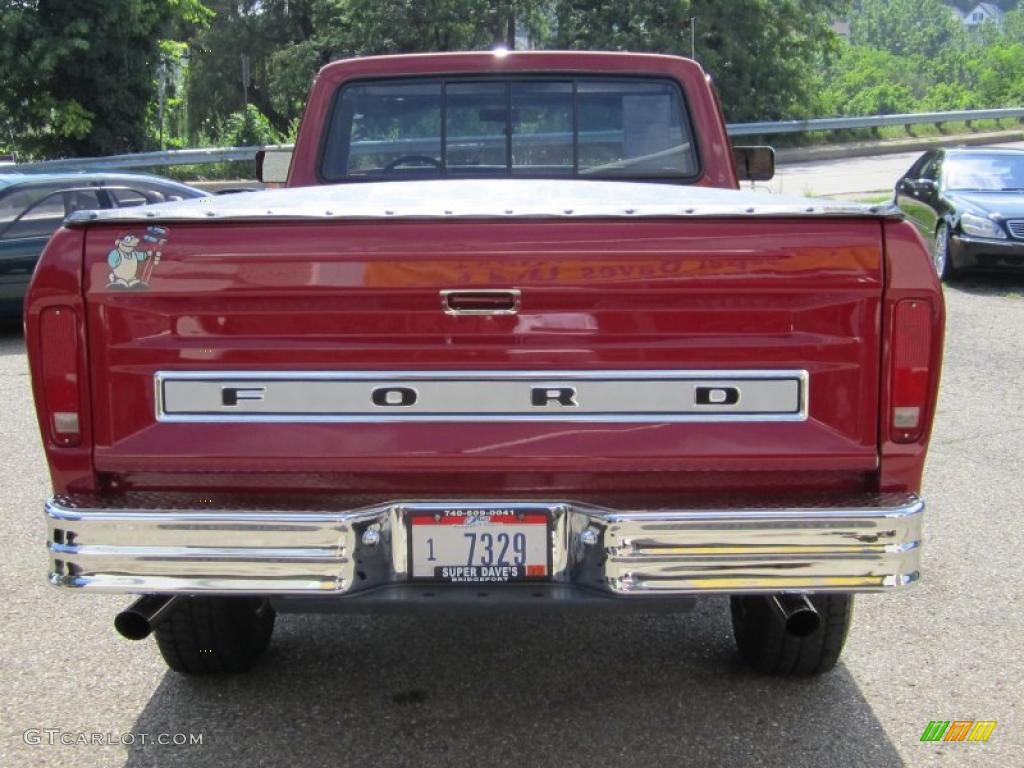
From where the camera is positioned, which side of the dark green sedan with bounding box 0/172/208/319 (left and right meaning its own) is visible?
left

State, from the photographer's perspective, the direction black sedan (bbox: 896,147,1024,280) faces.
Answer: facing the viewer and to the right of the viewer

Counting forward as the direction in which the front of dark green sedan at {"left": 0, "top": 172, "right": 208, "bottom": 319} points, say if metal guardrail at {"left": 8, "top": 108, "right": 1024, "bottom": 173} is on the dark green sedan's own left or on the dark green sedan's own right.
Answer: on the dark green sedan's own right

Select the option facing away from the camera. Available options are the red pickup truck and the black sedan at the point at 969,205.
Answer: the red pickup truck

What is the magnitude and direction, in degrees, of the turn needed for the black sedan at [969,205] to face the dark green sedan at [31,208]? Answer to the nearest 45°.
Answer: approximately 90° to its right

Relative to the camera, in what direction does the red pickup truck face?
facing away from the viewer

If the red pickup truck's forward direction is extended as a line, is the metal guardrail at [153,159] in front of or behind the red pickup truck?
in front

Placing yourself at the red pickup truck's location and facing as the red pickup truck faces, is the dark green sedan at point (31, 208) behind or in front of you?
in front

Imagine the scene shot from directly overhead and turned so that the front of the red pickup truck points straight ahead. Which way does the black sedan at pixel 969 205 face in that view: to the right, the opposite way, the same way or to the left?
the opposite way

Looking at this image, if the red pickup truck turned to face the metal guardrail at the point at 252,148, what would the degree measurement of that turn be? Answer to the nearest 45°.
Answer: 0° — it already faces it

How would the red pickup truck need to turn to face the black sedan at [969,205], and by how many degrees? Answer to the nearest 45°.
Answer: approximately 45° to its right

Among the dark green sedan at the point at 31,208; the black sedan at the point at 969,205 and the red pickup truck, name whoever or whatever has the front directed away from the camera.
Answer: the red pickup truck

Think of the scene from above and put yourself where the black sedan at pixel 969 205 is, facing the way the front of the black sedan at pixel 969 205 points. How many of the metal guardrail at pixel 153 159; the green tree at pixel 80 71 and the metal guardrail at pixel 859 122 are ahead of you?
0

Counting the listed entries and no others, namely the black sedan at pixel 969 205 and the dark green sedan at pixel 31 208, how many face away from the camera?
0

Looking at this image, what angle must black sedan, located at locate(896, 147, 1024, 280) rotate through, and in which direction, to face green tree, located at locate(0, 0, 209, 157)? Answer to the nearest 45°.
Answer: approximately 135° to its right

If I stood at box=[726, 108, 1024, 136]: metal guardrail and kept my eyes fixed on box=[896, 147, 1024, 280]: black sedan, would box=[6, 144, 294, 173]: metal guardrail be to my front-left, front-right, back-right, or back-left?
front-right

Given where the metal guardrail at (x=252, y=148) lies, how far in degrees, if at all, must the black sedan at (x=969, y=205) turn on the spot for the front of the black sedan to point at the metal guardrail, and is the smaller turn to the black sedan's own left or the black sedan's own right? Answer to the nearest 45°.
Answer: approximately 180°

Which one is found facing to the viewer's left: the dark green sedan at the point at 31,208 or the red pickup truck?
the dark green sedan

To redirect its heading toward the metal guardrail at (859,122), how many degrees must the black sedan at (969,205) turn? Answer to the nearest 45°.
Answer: approximately 135° to its left
